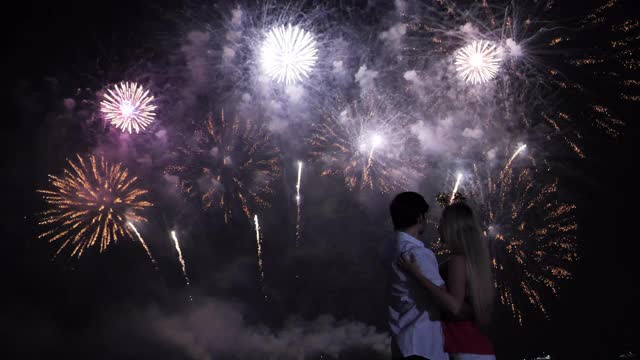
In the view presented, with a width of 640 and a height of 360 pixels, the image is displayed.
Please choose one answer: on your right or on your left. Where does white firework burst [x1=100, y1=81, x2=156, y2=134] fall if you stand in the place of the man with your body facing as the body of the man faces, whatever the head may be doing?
on your left

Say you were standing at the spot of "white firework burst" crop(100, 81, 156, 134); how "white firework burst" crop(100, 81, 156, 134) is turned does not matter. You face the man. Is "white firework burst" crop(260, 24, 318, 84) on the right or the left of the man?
left

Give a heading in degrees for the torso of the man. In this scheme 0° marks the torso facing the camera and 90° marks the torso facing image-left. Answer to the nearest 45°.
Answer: approximately 225°
